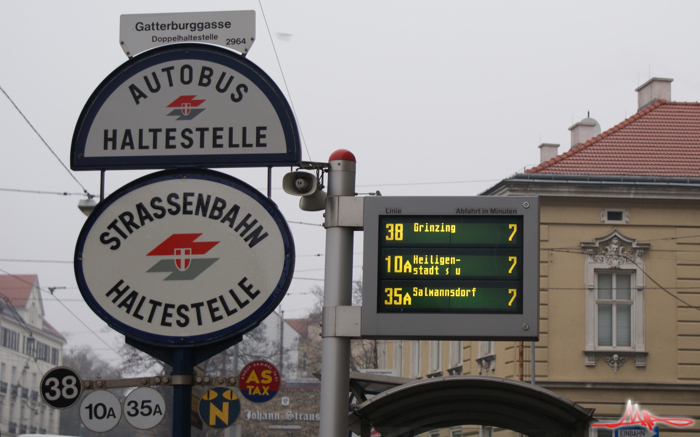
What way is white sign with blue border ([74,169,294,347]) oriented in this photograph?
toward the camera

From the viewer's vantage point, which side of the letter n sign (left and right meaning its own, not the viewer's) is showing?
front

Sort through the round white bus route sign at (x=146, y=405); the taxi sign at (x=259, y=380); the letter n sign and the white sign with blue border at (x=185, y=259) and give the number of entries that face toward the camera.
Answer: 4

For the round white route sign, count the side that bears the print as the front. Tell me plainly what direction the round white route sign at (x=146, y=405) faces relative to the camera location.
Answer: facing the viewer

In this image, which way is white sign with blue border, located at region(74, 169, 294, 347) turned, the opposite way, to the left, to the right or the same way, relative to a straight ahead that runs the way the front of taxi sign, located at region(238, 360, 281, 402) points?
the same way

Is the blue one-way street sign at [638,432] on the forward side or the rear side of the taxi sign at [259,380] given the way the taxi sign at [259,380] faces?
on the rear side

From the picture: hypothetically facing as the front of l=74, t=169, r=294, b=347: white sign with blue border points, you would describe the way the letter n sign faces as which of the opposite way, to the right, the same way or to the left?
the same way

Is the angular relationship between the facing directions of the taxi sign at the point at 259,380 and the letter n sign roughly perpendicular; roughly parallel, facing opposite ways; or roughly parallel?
roughly parallel

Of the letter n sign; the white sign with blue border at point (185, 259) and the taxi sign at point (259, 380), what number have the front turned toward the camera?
3

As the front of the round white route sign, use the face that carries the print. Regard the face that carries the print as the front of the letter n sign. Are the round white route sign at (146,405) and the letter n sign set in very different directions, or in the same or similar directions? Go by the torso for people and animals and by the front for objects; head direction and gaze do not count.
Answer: same or similar directions

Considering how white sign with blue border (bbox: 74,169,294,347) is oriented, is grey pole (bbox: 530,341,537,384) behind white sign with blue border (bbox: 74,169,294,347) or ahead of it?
behind
